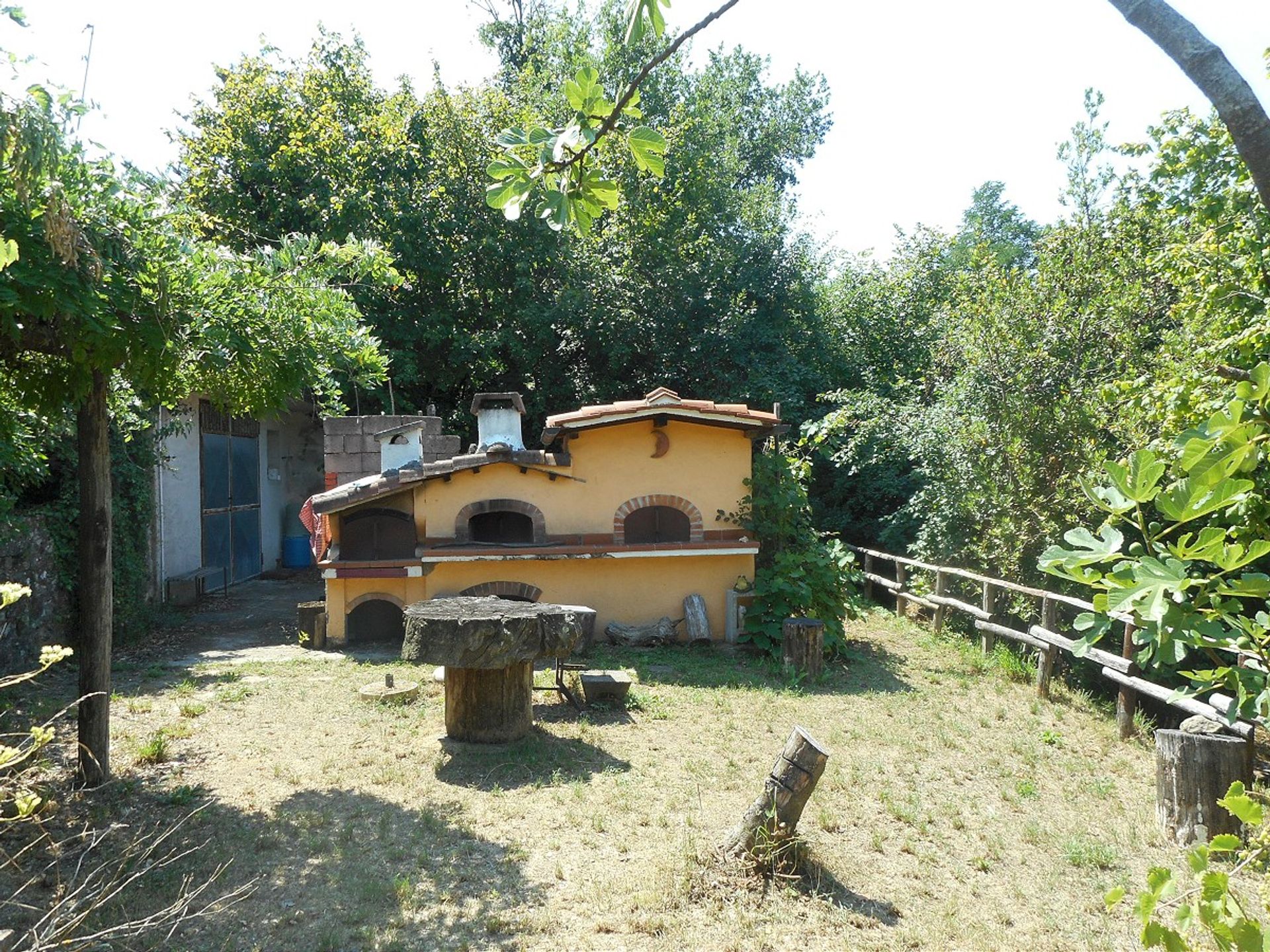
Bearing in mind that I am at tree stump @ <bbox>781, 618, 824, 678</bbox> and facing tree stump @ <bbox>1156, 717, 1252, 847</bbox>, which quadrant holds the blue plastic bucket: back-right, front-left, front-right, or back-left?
back-right

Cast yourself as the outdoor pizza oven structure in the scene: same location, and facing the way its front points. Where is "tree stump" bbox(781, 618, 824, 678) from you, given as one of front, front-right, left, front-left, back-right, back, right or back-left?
front-left

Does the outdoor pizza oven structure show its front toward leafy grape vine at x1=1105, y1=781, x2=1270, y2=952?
yes

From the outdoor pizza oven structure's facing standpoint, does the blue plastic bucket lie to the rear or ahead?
to the rear

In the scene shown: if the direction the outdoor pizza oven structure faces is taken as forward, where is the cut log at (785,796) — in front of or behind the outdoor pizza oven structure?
in front

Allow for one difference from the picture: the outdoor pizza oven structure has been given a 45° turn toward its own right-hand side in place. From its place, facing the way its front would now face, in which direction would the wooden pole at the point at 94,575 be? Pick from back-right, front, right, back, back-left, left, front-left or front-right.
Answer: front

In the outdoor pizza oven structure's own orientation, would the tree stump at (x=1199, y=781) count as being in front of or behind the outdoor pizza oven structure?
in front

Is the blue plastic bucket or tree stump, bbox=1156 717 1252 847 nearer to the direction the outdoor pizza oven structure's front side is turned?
the tree stump

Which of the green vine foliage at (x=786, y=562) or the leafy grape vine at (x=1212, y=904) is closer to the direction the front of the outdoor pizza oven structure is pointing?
the leafy grape vine

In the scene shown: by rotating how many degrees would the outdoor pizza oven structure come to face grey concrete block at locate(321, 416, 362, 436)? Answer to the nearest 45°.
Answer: approximately 135° to its right

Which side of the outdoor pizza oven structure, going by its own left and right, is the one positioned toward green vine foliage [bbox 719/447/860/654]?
left

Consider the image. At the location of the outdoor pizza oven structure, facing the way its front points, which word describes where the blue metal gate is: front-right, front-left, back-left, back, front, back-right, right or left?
back-right

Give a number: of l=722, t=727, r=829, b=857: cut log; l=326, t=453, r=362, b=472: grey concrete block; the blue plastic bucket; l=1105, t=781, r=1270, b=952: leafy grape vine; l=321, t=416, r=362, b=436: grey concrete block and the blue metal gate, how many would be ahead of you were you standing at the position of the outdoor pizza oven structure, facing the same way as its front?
2

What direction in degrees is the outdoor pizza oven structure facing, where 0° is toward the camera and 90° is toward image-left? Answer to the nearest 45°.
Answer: approximately 0°

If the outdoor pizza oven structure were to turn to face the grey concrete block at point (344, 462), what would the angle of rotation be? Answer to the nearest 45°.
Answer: approximately 135° to its right
